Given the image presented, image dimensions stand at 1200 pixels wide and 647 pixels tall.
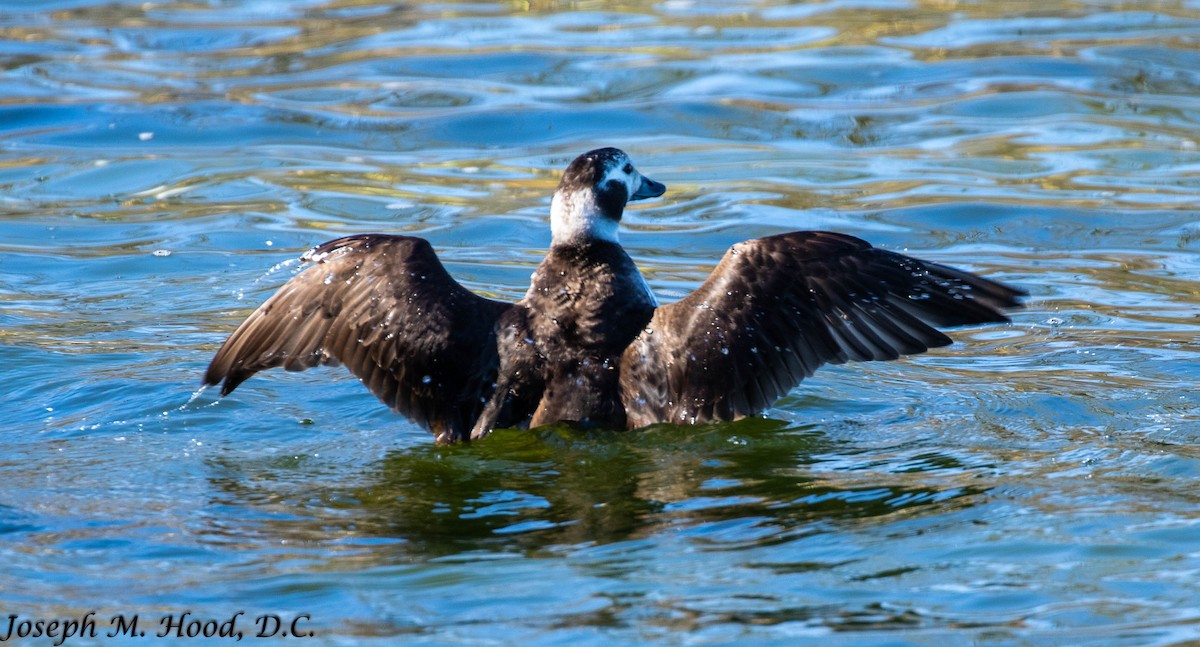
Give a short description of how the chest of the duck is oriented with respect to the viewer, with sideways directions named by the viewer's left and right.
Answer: facing away from the viewer
